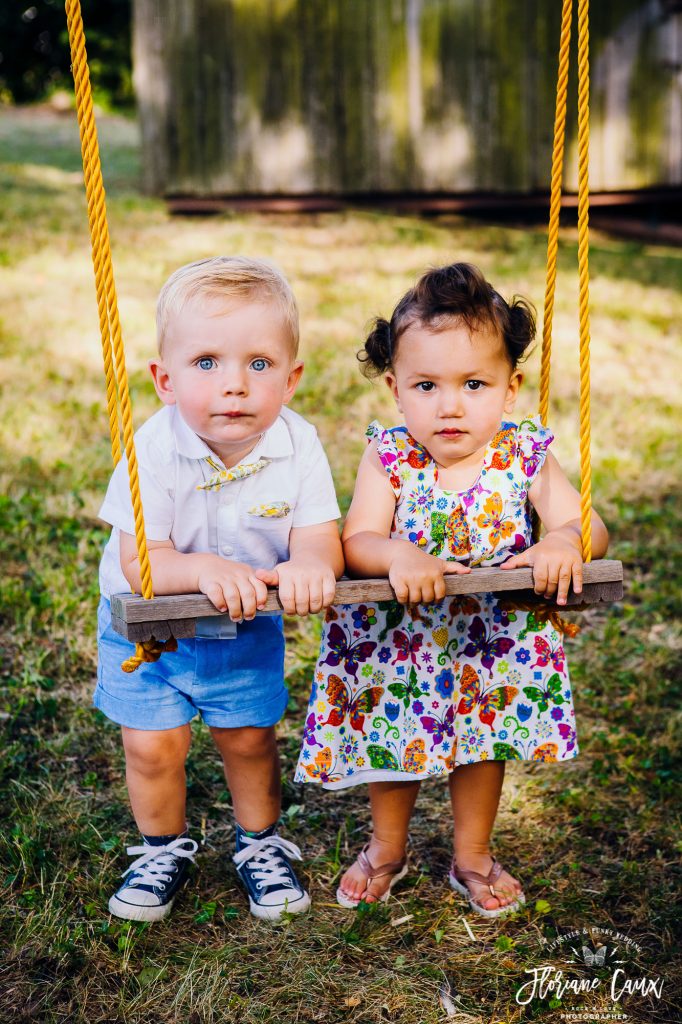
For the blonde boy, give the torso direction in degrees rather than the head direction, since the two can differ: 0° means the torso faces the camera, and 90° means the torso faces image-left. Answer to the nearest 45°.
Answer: approximately 0°
